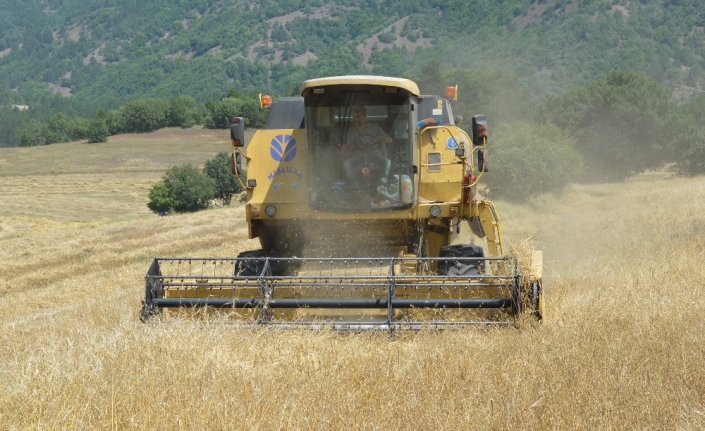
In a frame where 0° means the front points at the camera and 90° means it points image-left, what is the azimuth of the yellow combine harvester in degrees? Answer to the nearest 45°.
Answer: approximately 0°

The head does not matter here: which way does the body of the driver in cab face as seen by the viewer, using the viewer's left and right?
facing the viewer

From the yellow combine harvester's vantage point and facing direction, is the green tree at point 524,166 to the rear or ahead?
to the rear

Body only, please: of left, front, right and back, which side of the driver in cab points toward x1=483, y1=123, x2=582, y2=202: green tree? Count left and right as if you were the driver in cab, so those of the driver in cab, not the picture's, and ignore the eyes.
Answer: back
